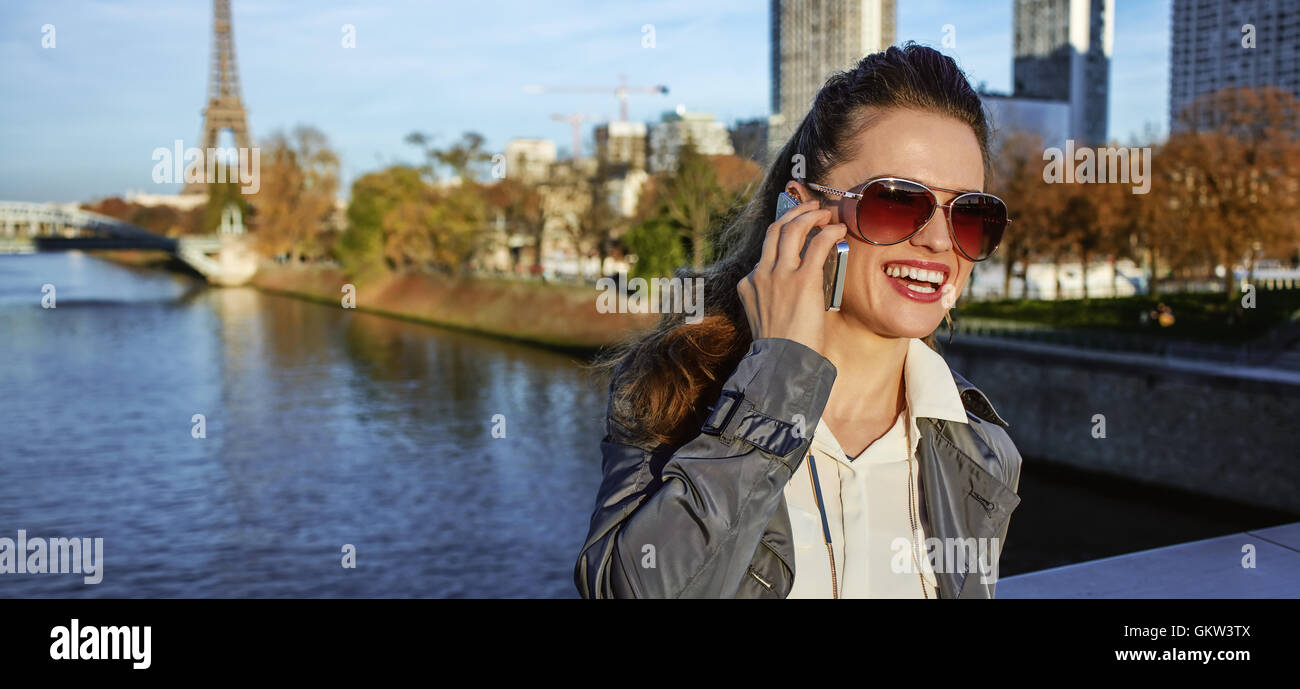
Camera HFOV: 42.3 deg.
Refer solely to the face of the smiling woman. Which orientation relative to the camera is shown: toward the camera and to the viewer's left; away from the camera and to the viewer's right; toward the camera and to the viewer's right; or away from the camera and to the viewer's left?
toward the camera and to the viewer's right

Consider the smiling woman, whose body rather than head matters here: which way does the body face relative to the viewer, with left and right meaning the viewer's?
facing the viewer and to the right of the viewer
